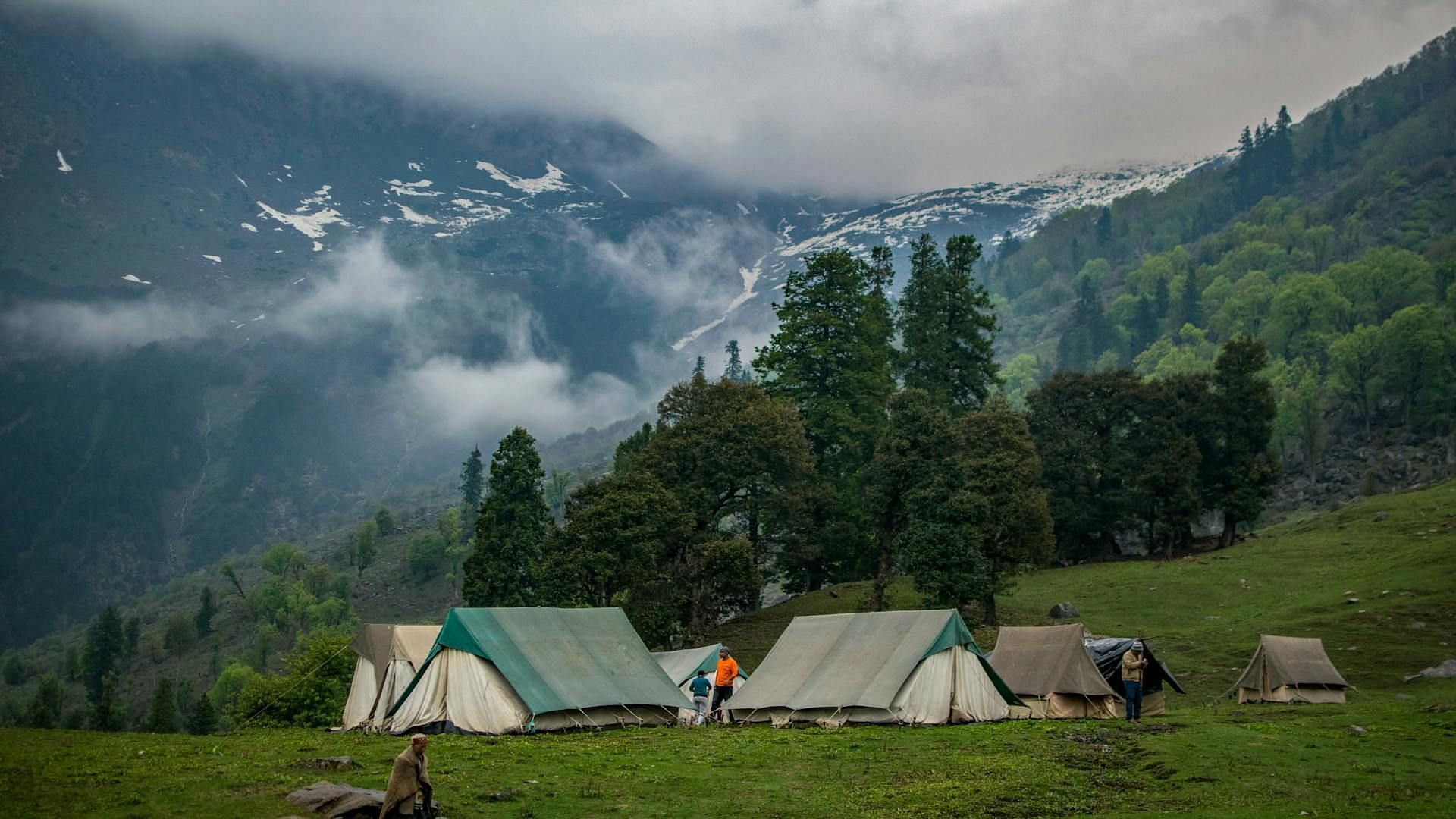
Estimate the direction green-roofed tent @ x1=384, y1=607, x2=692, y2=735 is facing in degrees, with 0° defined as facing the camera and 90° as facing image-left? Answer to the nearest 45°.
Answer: approximately 45°

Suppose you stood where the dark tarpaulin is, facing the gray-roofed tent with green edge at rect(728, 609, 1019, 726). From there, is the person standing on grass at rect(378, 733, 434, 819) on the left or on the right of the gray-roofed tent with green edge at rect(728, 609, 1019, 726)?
left

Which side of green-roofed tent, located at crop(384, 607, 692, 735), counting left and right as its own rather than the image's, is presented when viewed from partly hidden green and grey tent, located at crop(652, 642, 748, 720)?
back

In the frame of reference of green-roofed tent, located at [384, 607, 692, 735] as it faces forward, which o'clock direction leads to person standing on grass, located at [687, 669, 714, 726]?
The person standing on grass is roughly at 7 o'clock from the green-roofed tent.

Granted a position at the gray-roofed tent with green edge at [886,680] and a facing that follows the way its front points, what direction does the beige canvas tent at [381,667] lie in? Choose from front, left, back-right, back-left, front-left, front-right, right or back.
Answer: back-right

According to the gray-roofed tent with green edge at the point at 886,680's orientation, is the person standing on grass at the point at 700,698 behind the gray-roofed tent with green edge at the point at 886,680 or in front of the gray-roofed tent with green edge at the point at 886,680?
behind

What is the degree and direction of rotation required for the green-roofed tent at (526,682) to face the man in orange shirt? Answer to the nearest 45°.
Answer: approximately 135° to its left

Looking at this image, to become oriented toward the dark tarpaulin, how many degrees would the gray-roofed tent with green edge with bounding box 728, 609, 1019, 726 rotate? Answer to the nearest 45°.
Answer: approximately 45° to its left

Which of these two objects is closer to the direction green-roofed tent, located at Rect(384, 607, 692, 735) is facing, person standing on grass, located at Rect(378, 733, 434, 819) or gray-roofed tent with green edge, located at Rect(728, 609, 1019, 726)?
the person standing on grass

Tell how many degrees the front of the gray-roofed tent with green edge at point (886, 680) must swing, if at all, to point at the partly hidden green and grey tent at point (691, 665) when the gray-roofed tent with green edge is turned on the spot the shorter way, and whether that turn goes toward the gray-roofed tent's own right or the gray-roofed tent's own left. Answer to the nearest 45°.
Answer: approximately 180°

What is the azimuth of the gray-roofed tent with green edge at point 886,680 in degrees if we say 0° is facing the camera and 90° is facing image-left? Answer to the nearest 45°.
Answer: approximately 315°

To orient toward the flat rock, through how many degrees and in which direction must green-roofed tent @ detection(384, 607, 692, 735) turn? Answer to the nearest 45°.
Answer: approximately 45° to its left
